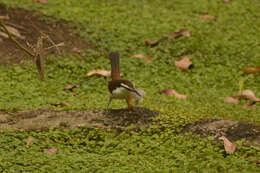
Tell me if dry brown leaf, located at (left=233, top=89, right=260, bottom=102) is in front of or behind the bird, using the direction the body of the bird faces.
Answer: in front

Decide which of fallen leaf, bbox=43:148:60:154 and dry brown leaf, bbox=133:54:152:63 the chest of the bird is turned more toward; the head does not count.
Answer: the dry brown leaf

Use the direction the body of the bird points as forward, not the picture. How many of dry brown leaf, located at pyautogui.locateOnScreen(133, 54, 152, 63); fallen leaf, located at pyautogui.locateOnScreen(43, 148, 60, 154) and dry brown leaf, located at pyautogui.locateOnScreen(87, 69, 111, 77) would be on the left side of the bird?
2

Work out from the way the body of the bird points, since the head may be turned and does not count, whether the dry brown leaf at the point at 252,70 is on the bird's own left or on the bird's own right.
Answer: on the bird's own left

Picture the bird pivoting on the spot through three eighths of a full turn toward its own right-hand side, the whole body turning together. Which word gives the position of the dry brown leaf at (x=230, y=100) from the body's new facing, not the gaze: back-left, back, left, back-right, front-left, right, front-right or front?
back

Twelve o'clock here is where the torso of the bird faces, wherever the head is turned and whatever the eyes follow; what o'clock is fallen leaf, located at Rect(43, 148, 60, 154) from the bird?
The fallen leaf is roughly at 5 o'clock from the bird.

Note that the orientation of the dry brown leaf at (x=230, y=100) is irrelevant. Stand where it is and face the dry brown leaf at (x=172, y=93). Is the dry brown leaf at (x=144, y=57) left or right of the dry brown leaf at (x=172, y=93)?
right

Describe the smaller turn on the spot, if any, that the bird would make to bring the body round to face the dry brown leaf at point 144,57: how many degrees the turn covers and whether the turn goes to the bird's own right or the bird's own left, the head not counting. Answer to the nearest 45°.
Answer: approximately 90° to the bird's own left

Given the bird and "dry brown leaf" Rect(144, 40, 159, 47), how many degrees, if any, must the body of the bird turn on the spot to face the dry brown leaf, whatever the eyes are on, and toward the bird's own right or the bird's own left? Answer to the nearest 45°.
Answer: approximately 90° to the bird's own left

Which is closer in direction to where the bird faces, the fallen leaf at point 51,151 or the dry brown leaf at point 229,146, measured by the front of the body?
the dry brown leaf

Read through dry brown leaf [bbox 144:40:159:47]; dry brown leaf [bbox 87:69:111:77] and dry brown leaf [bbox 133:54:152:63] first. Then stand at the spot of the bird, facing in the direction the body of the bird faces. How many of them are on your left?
3

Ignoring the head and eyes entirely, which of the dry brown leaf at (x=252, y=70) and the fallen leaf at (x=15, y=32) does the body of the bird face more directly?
the dry brown leaf

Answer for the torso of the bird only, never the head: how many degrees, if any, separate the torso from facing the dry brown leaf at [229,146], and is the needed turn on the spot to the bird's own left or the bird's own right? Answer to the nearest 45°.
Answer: approximately 45° to the bird's own right

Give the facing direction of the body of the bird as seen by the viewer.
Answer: to the viewer's right
